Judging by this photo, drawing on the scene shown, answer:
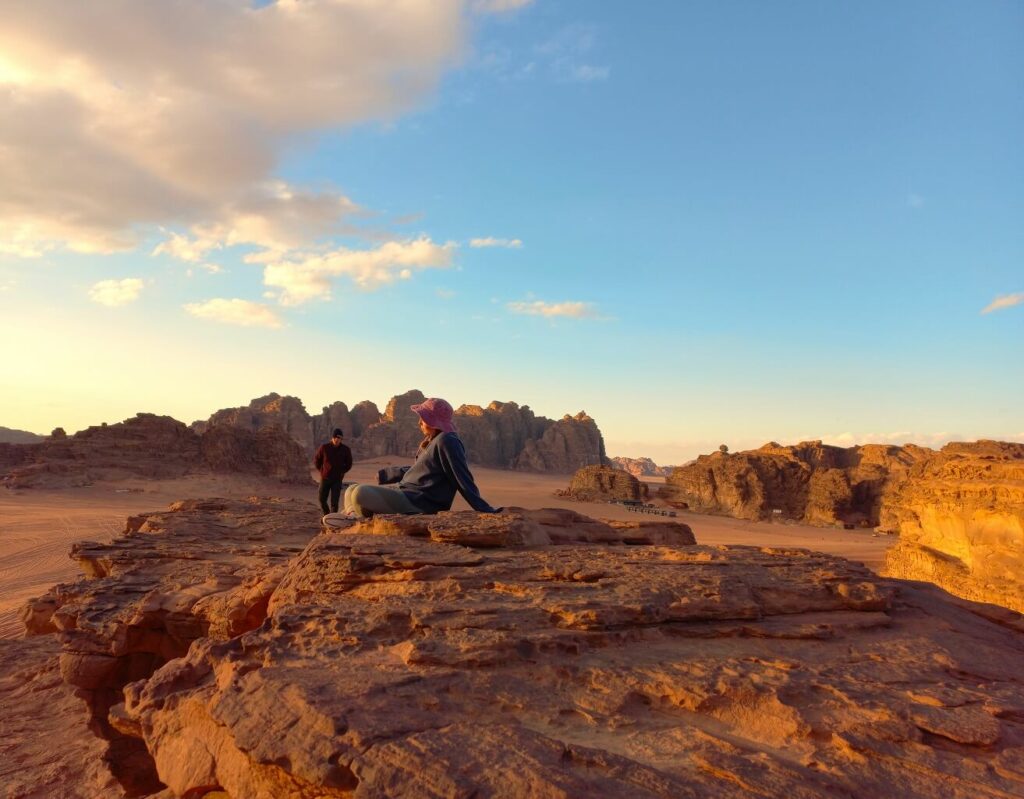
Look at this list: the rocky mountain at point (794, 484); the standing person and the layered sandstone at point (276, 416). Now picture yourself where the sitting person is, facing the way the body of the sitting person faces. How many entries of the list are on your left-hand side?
0

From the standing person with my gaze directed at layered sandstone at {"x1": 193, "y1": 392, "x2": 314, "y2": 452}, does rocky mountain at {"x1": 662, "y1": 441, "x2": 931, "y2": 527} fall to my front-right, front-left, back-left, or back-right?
front-right

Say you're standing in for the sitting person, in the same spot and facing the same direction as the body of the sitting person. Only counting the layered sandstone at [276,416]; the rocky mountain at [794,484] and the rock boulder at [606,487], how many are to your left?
0

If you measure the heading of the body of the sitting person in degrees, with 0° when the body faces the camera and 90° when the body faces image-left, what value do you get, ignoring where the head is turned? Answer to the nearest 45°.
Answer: approximately 90°

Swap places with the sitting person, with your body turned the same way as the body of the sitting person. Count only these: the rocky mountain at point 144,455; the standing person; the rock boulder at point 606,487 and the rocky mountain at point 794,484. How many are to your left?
0

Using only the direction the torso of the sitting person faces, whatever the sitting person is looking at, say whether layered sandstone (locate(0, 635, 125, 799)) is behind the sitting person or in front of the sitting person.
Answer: in front

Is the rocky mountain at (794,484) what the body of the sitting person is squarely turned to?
no

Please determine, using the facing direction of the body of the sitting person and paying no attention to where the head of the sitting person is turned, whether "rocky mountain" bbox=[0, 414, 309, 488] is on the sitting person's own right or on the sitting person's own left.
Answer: on the sitting person's own right

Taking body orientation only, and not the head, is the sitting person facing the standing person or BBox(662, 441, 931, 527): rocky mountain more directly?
the standing person

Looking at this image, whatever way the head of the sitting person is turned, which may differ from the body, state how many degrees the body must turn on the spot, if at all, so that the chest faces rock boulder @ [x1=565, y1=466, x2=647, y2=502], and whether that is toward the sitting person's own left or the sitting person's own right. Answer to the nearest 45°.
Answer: approximately 90° to the sitting person's own right

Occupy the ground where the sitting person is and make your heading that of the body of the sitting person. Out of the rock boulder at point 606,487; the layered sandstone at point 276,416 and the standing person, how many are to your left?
0

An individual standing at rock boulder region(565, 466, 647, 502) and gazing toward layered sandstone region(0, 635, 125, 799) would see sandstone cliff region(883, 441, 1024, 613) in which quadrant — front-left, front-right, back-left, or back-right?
front-left

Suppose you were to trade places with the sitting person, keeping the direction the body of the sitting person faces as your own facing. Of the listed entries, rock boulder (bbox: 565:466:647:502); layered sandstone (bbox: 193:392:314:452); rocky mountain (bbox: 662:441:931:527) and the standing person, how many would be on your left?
0
